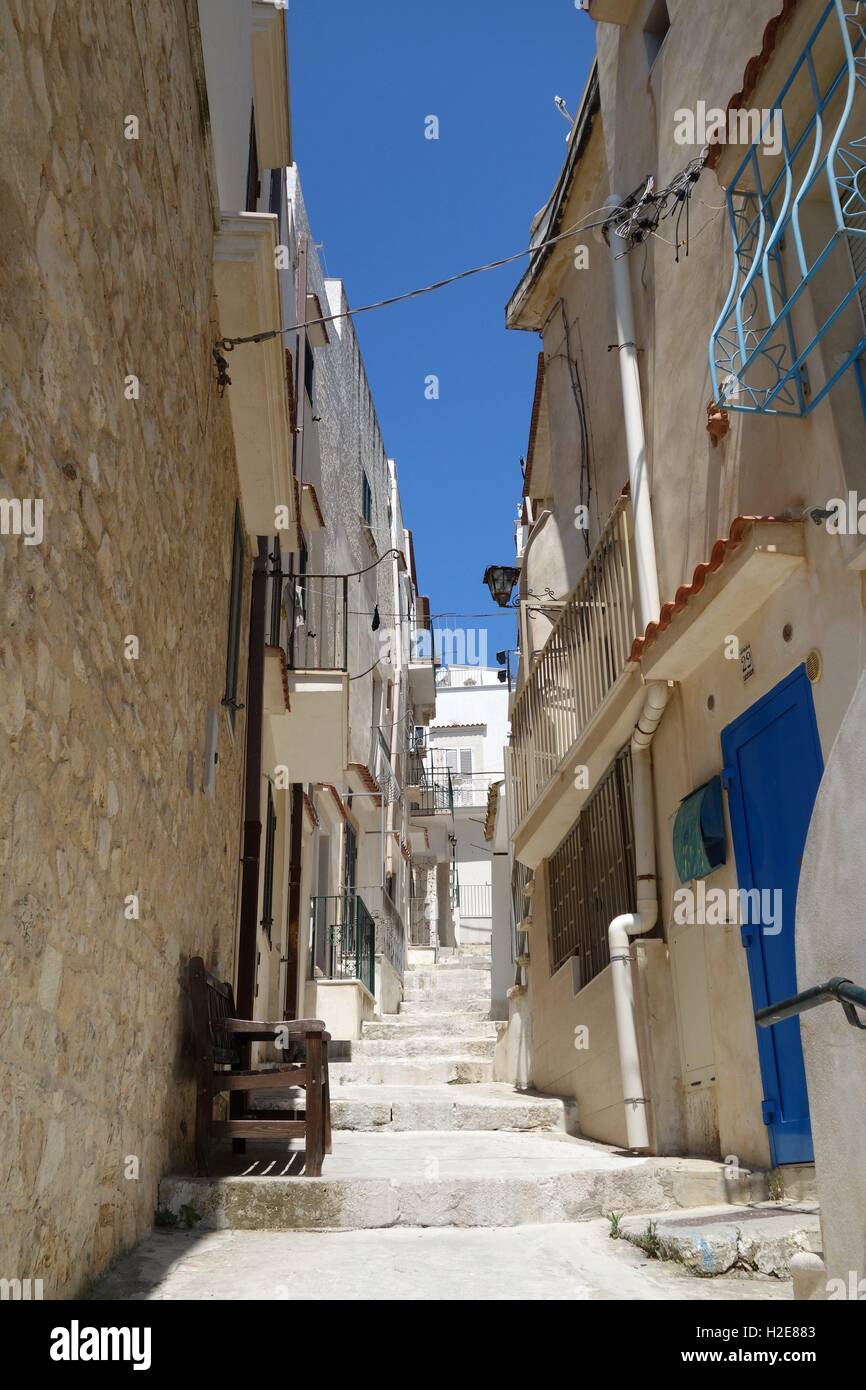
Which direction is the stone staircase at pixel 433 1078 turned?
toward the camera

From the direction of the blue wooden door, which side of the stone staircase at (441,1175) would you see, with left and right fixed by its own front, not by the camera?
left

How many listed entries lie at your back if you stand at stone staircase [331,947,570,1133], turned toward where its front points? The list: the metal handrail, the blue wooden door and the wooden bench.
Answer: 0

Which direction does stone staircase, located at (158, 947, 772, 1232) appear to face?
toward the camera

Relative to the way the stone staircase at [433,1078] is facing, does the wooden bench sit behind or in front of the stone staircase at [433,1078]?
in front

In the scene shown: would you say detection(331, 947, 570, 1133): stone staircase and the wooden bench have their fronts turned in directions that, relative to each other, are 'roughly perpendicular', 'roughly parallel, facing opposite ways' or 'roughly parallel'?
roughly perpendicular

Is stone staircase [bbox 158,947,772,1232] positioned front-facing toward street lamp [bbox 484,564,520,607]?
no

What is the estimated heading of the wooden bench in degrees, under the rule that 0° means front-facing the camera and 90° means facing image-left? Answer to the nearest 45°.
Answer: approximately 270°

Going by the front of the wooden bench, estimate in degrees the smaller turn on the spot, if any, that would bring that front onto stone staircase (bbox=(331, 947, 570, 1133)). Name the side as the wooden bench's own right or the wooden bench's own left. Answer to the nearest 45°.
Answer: approximately 90° to the wooden bench's own left

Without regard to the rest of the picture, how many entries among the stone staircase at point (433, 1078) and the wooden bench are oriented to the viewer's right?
1
